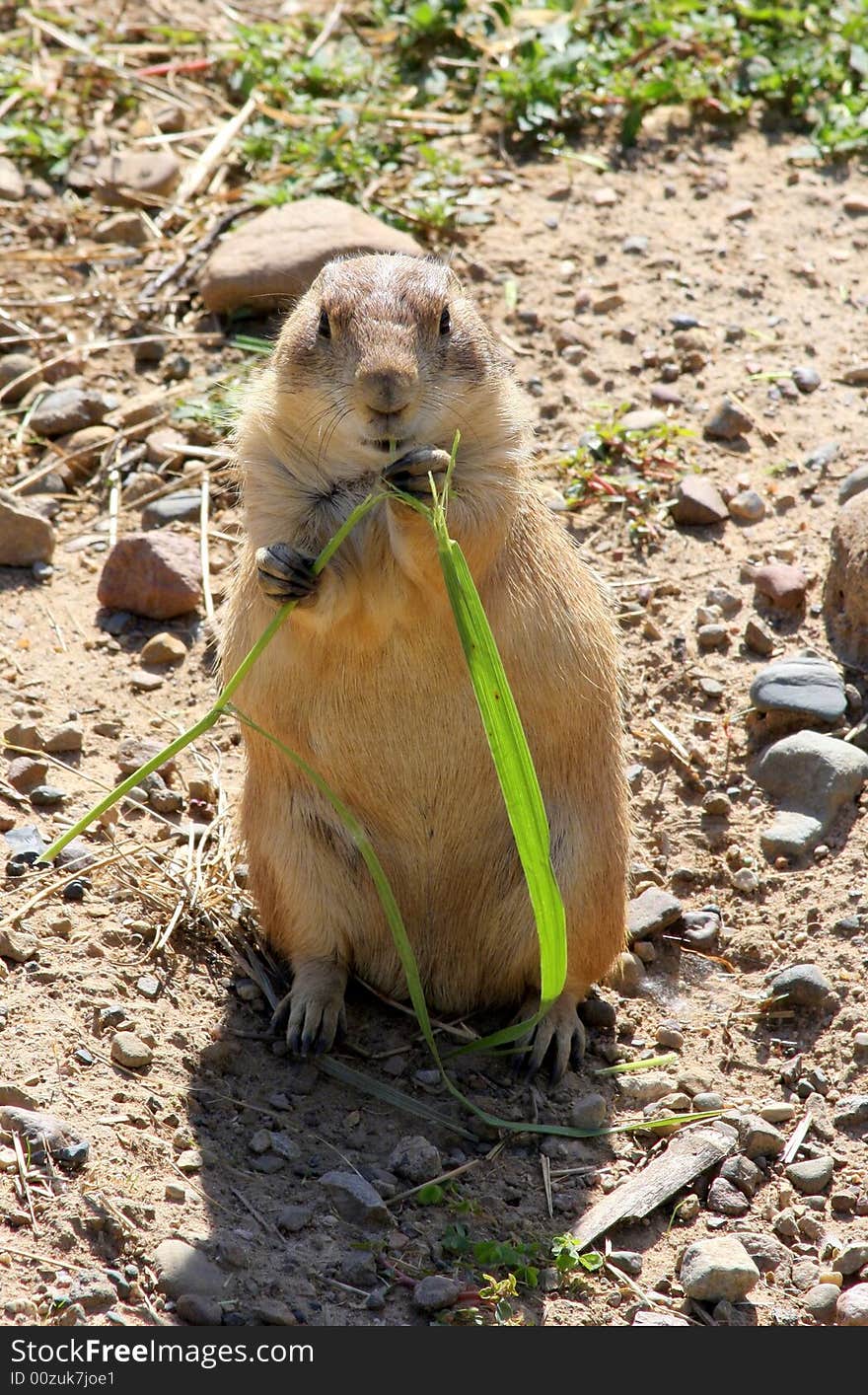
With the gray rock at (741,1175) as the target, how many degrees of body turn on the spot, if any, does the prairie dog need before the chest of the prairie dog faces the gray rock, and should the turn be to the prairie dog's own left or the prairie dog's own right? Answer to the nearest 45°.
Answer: approximately 45° to the prairie dog's own left

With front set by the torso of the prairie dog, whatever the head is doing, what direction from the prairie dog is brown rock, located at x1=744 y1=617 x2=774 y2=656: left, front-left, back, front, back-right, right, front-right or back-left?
back-left

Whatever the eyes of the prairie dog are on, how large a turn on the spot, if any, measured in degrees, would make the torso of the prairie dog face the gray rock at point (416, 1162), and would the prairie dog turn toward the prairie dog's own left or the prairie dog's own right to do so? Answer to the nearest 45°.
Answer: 0° — it already faces it

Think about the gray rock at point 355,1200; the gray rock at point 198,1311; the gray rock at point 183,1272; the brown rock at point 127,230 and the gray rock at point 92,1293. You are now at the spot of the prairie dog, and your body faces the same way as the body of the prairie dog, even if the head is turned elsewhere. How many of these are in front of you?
4

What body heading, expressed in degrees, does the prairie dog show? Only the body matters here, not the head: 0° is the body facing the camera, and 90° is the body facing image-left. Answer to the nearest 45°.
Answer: approximately 0°

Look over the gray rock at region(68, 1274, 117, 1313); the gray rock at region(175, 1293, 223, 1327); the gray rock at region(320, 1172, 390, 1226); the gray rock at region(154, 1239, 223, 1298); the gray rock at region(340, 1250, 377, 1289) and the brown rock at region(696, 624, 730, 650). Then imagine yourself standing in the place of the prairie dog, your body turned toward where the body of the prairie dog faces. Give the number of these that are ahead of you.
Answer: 5

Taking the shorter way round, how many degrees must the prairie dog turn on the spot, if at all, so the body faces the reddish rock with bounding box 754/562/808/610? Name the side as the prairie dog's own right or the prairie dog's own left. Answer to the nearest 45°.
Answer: approximately 135° to the prairie dog's own left

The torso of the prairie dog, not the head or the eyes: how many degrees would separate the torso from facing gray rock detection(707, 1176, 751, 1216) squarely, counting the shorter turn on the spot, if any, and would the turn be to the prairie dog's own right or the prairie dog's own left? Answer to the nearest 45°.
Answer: approximately 45° to the prairie dog's own left

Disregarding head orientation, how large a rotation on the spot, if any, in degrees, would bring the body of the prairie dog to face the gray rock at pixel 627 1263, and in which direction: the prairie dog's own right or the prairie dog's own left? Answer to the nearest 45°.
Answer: approximately 45° to the prairie dog's own left

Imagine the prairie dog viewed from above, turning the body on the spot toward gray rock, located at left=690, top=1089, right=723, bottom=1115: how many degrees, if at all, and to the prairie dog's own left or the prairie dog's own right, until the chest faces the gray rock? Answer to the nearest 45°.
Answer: approximately 45° to the prairie dog's own left
